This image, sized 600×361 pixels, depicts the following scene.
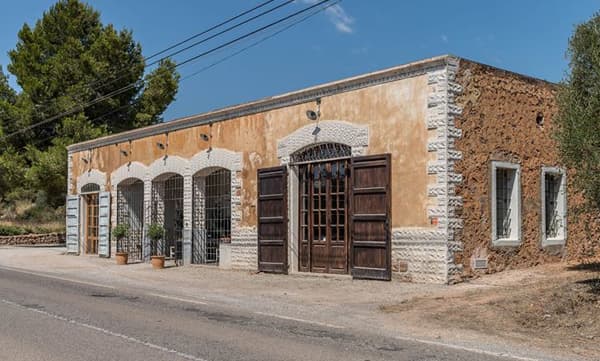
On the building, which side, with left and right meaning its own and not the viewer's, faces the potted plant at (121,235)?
right

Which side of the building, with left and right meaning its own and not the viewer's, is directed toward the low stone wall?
right

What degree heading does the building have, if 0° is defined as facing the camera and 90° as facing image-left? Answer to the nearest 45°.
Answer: approximately 45°

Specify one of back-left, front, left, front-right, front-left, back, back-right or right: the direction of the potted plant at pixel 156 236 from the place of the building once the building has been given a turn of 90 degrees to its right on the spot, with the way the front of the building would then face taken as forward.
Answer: front
